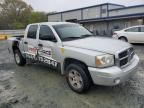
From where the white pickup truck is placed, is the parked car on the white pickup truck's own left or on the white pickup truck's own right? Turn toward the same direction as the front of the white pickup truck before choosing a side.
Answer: on the white pickup truck's own left

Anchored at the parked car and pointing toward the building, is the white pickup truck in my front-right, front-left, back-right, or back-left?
back-left

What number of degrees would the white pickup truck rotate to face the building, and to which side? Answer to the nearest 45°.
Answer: approximately 135° to its left

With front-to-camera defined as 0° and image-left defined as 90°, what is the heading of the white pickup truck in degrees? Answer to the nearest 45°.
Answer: approximately 315°
